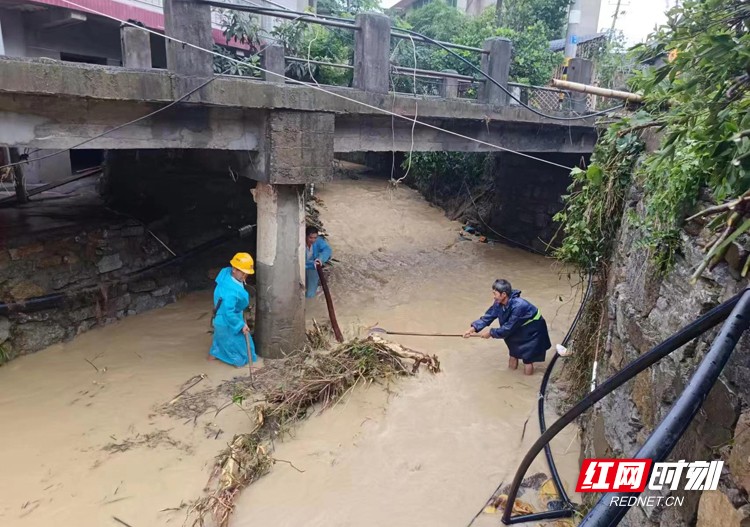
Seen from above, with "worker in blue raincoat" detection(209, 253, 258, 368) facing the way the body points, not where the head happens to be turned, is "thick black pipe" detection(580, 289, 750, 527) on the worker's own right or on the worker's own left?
on the worker's own right

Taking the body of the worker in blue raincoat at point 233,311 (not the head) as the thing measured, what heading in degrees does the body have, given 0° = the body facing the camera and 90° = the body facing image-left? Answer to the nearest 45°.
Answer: approximately 270°

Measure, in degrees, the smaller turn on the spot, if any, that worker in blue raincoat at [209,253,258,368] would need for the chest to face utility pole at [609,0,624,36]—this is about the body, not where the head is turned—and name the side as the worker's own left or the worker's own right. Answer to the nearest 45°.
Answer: approximately 45° to the worker's own left

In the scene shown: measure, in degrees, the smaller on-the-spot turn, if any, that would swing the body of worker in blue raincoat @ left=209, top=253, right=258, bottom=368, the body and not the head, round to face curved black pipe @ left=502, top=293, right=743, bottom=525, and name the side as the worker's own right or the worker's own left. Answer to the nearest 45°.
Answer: approximately 90° to the worker's own right

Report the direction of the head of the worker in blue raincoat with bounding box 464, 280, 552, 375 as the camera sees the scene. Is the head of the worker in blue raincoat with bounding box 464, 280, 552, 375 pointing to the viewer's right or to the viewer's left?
to the viewer's left

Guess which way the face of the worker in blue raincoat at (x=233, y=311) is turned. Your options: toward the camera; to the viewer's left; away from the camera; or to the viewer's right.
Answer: to the viewer's right

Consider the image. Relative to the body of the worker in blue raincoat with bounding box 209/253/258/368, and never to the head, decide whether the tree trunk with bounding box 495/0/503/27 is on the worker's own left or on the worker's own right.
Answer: on the worker's own left

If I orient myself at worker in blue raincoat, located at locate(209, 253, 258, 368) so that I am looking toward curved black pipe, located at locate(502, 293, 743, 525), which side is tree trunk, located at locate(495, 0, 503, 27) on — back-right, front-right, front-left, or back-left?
back-left

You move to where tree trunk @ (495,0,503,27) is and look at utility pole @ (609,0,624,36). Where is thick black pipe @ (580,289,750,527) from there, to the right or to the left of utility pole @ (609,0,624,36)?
right

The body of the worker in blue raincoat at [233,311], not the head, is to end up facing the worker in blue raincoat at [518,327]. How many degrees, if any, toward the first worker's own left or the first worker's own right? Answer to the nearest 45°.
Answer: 0° — they already face them

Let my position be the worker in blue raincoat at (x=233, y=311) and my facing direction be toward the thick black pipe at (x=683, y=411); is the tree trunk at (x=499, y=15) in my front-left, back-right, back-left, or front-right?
back-left
